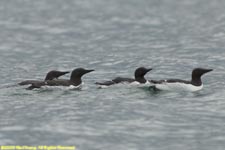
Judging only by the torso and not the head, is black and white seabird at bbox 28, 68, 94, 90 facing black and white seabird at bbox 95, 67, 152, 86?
yes

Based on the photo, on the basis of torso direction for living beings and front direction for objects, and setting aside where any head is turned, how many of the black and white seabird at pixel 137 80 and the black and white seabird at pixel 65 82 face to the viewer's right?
2

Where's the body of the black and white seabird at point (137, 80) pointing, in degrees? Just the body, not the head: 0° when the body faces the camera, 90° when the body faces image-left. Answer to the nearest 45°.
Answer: approximately 270°

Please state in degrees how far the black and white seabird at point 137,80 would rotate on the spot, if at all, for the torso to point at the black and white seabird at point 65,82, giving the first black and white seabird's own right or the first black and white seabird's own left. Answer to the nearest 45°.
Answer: approximately 180°

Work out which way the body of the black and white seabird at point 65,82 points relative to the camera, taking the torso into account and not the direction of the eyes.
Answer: to the viewer's right
